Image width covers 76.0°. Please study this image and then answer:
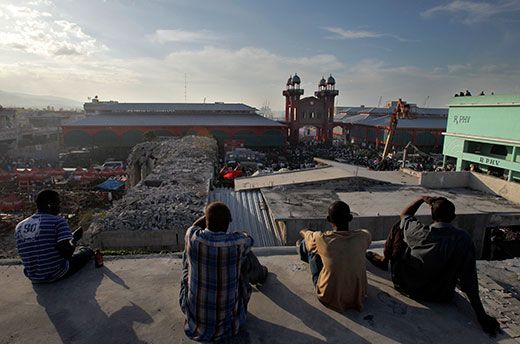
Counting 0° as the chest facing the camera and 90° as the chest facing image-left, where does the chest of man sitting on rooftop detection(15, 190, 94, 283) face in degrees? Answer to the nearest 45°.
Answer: approximately 225°

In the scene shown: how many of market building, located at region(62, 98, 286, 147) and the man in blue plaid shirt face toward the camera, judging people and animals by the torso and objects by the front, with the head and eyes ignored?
1

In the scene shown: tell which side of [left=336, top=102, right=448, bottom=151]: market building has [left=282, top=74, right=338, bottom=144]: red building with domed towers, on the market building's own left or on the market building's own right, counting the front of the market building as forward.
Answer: on the market building's own right

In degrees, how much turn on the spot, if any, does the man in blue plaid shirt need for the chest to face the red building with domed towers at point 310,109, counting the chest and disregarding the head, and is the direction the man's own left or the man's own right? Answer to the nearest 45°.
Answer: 0° — they already face it

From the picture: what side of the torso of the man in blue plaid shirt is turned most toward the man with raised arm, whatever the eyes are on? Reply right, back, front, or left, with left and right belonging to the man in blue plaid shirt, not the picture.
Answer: right

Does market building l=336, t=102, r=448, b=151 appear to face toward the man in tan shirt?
yes

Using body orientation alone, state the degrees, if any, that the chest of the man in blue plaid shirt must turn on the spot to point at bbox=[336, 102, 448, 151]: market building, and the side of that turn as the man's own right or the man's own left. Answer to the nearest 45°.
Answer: approximately 45° to the man's own right

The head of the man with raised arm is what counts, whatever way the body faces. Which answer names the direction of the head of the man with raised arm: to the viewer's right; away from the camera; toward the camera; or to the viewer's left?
away from the camera

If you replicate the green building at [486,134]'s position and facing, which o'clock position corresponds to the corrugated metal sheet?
The corrugated metal sheet is roughly at 11 o'clock from the green building.

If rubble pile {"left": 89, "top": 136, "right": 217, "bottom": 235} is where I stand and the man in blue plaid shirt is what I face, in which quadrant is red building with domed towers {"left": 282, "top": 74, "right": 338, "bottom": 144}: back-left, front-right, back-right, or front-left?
back-left

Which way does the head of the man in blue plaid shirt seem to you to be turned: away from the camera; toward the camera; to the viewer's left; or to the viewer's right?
away from the camera

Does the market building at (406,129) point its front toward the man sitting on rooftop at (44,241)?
yes

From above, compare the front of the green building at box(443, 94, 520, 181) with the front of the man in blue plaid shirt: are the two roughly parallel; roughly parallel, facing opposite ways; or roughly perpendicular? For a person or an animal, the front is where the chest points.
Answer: roughly perpendicular

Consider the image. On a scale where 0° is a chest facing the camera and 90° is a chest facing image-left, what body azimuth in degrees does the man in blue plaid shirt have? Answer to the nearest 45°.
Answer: approximately 180°

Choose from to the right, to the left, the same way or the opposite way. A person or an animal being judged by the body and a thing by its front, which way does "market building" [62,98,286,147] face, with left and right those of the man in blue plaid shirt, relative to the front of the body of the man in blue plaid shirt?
the opposite way
